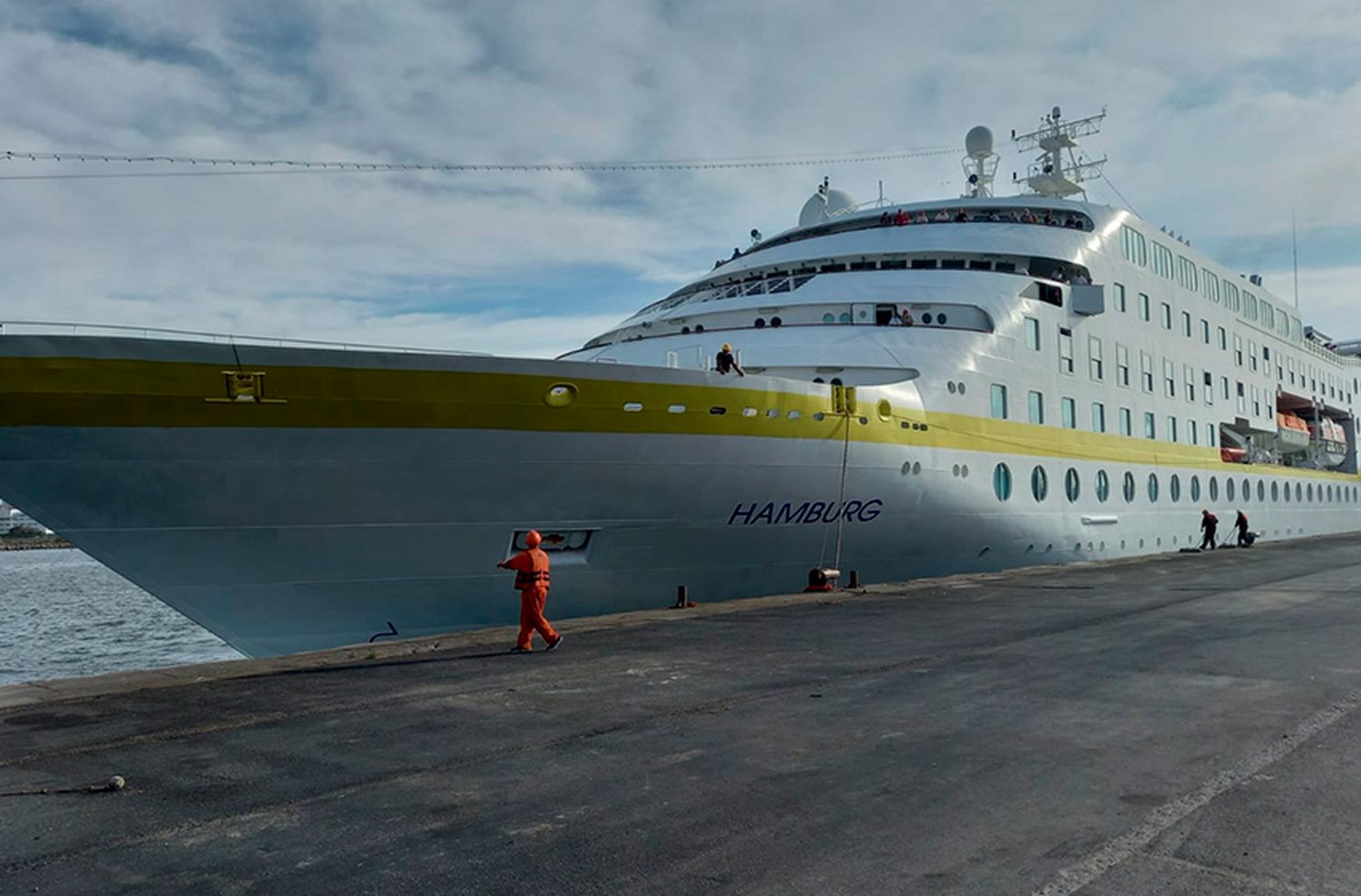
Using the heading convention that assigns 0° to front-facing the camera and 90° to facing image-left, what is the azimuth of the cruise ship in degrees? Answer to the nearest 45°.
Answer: approximately 45°

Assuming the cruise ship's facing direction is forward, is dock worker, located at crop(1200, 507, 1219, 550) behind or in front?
behind

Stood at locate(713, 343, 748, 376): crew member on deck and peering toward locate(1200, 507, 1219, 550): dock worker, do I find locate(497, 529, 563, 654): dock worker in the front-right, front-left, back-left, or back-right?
back-right
